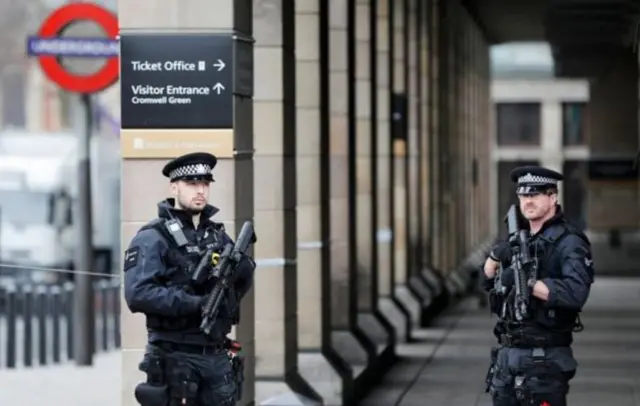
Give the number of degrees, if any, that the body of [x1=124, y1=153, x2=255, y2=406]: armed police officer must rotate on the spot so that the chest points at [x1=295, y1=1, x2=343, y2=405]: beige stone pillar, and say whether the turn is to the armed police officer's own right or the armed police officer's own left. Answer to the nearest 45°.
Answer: approximately 135° to the armed police officer's own left

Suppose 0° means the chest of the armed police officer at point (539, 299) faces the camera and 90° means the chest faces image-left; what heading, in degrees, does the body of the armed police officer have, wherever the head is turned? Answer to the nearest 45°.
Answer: approximately 45°

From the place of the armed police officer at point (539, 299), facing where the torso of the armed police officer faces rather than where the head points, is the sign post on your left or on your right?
on your right

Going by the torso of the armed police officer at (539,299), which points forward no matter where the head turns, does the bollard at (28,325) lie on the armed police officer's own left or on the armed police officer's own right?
on the armed police officer's own right

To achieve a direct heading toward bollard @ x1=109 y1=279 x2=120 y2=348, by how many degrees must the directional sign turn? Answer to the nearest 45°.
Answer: approximately 180°

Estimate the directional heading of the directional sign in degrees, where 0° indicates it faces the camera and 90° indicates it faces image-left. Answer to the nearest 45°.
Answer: approximately 0°

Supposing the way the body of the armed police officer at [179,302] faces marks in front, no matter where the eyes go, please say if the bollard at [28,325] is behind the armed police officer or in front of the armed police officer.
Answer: behind

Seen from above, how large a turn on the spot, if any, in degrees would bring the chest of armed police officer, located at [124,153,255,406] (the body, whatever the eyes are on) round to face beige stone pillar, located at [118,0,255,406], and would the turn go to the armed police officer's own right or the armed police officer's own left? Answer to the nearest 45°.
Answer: approximately 135° to the armed police officer's own left

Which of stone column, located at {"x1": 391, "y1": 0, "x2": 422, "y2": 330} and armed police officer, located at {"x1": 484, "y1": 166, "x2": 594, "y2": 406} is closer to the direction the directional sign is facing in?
the armed police officer
